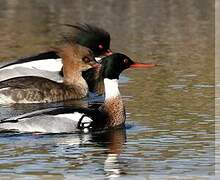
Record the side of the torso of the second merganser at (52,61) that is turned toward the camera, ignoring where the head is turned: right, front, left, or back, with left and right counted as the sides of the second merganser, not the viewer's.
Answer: right

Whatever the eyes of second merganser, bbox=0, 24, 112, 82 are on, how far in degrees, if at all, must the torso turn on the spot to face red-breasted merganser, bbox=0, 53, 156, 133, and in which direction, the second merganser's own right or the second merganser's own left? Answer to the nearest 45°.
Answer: approximately 90° to the second merganser's own right

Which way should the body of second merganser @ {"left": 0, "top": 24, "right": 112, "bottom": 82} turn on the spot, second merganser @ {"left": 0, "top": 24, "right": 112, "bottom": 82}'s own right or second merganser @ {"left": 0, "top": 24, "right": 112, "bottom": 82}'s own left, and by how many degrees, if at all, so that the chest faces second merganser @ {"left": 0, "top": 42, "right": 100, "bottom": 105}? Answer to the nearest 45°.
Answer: approximately 90° to second merganser @ {"left": 0, "top": 24, "right": 112, "bottom": 82}'s own right

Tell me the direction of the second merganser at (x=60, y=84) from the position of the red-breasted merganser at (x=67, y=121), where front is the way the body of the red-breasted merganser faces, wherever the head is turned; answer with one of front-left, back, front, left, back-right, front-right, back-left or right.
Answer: left

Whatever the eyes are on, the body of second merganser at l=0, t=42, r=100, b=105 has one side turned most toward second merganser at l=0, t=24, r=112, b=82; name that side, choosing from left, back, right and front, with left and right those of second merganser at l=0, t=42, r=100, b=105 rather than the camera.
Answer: left

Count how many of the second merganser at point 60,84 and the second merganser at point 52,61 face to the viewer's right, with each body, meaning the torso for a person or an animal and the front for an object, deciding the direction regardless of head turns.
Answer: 2

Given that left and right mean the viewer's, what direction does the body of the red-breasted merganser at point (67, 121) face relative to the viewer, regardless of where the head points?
facing to the right of the viewer

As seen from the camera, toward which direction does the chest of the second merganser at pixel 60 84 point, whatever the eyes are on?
to the viewer's right

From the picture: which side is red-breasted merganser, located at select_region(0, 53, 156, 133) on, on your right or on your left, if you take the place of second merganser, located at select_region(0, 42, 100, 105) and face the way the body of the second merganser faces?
on your right

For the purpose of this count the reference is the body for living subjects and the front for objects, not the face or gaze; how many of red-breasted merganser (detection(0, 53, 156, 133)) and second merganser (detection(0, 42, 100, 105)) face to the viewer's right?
2
